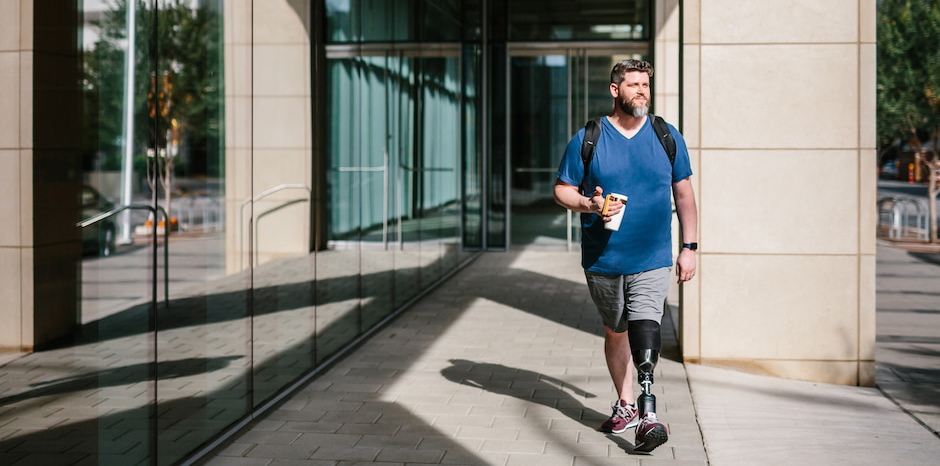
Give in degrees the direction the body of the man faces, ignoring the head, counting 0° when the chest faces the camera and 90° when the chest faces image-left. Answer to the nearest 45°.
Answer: approximately 0°

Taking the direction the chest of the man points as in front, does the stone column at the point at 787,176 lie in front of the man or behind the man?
behind

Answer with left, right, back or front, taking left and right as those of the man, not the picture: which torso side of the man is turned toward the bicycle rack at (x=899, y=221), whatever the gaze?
back

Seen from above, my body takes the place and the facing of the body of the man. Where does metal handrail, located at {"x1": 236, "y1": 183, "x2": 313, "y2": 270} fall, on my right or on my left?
on my right

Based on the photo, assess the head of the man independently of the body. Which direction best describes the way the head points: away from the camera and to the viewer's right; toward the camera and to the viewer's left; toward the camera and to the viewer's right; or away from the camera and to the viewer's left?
toward the camera and to the viewer's right

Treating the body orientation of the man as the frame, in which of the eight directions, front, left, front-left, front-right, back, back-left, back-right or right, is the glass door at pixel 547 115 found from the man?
back

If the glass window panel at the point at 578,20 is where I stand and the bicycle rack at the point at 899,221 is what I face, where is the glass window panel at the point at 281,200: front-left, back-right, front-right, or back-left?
back-right

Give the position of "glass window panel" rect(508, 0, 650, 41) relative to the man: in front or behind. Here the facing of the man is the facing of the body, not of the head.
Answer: behind

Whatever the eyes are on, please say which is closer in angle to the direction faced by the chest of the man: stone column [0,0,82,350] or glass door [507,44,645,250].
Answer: the stone column

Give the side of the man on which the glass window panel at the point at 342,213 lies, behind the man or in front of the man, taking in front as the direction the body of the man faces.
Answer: behind
